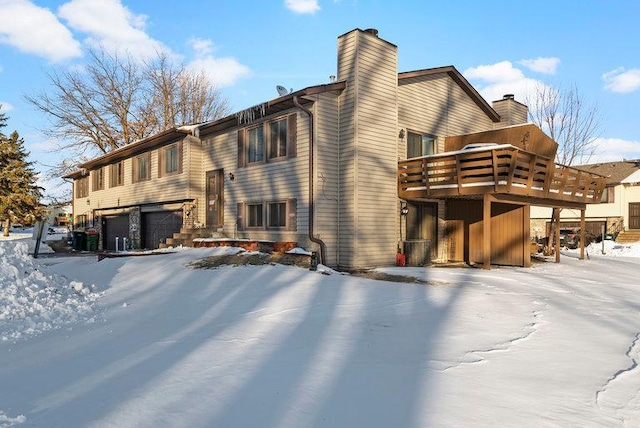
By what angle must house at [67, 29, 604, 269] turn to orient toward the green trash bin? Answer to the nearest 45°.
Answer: approximately 90° to its right

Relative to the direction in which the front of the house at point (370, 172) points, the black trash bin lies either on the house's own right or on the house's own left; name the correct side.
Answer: on the house's own right

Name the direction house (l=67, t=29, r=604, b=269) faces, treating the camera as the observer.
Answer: facing the viewer and to the left of the viewer

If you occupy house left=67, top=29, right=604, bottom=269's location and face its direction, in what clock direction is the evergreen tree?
The evergreen tree is roughly at 3 o'clock from the house.

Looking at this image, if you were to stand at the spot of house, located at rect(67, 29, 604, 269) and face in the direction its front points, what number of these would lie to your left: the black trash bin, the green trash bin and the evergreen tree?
0

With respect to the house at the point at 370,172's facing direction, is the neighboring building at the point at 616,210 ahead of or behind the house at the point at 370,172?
behind
